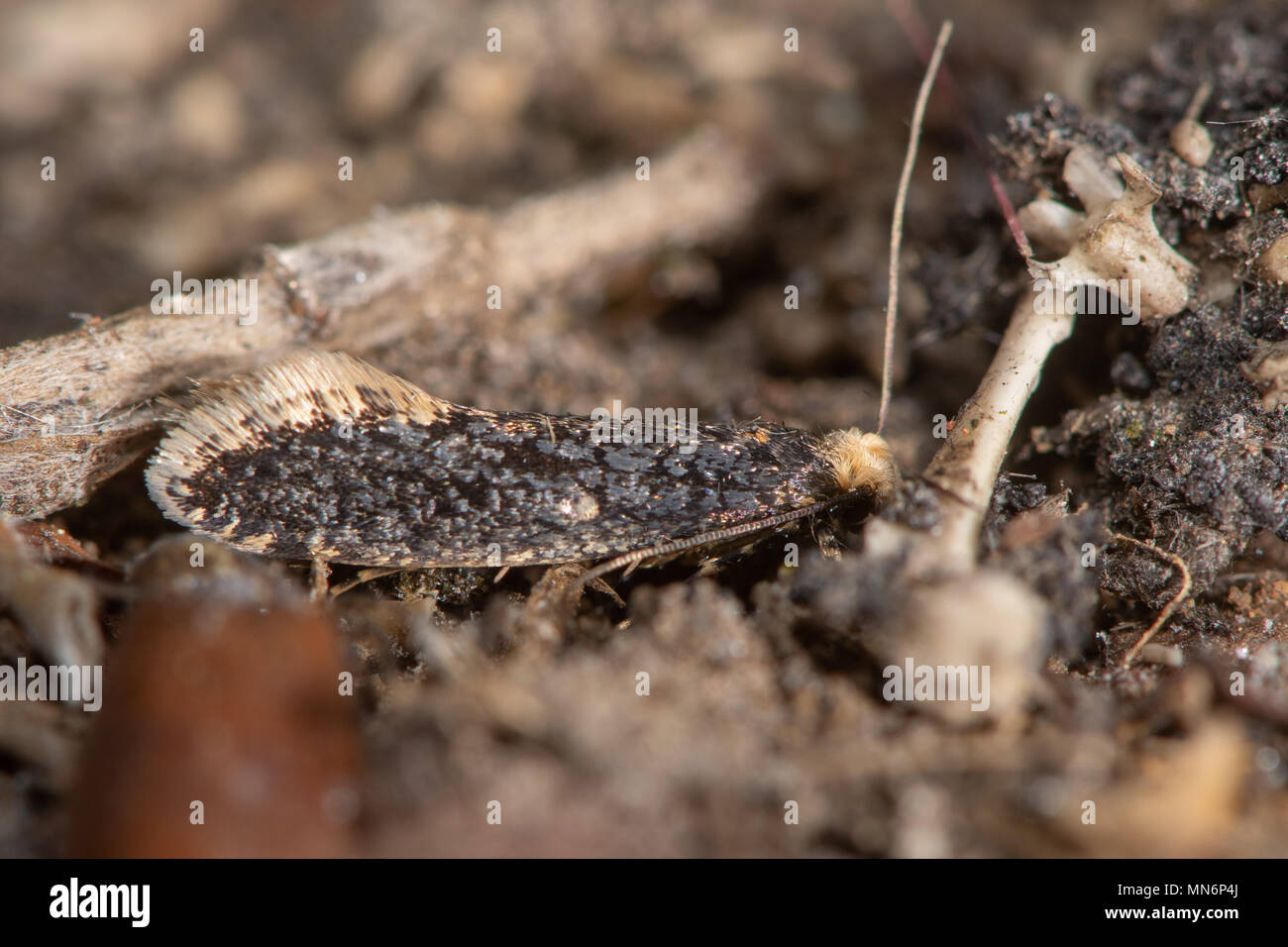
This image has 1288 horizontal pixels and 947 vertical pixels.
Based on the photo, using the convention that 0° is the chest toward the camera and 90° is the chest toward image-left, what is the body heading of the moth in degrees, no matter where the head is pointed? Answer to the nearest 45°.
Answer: approximately 270°

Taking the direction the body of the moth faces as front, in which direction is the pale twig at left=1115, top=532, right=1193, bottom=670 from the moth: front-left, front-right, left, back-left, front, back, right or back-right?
front
